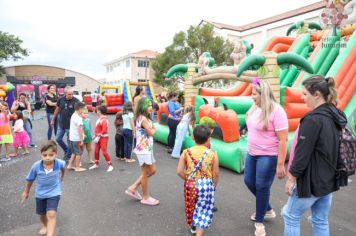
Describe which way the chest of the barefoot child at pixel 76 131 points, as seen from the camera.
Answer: to the viewer's right

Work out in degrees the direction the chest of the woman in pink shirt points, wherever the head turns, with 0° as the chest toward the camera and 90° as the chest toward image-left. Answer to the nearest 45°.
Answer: approximately 45°

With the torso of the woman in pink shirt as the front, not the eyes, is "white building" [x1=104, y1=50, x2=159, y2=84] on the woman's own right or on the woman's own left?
on the woman's own right

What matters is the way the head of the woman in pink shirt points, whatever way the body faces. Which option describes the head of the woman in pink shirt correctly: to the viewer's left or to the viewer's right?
to the viewer's left

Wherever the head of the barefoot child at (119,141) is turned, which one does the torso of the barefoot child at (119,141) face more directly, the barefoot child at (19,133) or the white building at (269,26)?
the white building

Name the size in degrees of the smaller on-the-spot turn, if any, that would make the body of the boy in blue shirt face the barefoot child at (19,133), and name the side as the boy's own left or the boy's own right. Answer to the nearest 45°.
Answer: approximately 180°

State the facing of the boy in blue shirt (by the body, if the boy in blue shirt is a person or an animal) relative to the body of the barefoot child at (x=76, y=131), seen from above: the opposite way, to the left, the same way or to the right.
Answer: to the right

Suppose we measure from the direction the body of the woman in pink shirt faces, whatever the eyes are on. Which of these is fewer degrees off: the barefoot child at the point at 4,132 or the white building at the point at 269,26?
the barefoot child

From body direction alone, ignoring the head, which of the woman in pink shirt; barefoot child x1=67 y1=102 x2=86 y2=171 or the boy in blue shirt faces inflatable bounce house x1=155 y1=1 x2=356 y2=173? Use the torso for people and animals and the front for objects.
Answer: the barefoot child

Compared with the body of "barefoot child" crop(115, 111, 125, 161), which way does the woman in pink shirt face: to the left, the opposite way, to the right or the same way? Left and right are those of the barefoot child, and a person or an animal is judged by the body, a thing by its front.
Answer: the opposite way

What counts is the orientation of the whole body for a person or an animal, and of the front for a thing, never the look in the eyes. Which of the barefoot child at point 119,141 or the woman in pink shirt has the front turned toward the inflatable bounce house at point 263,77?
the barefoot child

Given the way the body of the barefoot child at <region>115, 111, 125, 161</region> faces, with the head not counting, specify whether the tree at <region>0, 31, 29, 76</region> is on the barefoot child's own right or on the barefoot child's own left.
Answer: on the barefoot child's own left

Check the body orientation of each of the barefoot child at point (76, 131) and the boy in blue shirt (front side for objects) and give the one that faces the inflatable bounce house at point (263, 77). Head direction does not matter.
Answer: the barefoot child
